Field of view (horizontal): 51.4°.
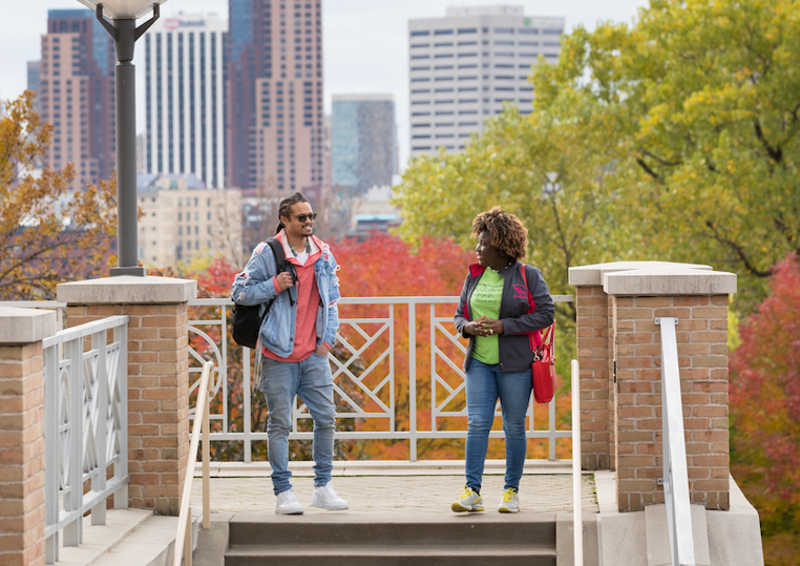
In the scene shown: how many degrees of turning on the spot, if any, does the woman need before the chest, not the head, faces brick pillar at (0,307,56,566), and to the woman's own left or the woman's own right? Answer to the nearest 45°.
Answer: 0° — they already face it

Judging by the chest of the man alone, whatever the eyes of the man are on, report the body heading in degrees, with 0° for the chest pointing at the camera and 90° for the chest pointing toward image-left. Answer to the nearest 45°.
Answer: approximately 315°

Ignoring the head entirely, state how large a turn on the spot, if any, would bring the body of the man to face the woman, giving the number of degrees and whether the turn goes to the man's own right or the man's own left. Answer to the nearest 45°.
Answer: approximately 45° to the man's own left

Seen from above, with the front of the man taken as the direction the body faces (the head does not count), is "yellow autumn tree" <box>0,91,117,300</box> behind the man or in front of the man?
behind

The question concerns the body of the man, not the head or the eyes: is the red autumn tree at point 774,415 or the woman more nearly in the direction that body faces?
the woman

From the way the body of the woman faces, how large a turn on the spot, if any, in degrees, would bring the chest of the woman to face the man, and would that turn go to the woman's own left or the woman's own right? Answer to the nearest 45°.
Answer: approximately 45° to the woman's own right

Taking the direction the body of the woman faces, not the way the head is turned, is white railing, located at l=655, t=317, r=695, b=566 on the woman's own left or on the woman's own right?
on the woman's own left
